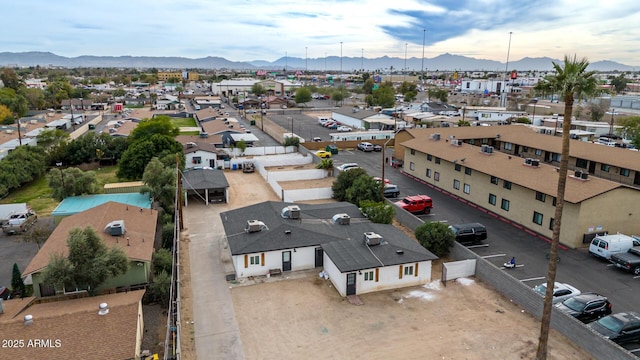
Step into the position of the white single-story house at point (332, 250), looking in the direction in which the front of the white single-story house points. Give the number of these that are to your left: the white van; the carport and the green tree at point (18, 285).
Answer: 1

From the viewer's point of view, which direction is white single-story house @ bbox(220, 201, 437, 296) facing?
toward the camera

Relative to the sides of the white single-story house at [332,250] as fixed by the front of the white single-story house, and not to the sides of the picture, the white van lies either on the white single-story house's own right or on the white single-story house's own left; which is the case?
on the white single-story house's own left

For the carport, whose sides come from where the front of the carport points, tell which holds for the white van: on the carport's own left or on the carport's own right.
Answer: on the carport's own left

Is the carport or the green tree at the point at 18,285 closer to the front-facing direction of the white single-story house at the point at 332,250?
the green tree

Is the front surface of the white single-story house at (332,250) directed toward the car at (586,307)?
no

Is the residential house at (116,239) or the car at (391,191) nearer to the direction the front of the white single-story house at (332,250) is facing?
the residential house

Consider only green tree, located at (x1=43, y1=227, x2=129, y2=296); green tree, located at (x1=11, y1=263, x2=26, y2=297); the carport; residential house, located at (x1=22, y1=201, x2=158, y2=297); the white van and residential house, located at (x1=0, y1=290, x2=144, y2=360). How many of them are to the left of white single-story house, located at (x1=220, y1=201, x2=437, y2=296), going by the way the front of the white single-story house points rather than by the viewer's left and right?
1

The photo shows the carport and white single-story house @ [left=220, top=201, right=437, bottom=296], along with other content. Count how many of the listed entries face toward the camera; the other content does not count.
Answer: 2

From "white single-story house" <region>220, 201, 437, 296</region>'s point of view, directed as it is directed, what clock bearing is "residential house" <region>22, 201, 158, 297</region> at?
The residential house is roughly at 3 o'clock from the white single-story house.

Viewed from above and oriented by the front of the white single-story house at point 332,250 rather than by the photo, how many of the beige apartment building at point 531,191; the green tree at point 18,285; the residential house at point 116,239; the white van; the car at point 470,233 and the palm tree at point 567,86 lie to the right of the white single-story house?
2

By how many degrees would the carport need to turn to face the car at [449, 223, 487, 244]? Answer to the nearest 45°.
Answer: approximately 45° to its left

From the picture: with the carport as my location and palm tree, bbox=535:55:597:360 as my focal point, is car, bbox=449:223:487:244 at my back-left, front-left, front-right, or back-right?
front-left

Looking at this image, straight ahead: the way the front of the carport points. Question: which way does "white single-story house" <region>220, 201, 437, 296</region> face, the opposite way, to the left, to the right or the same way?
the same way

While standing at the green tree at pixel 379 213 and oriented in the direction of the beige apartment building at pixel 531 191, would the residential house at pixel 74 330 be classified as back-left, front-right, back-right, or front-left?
back-right

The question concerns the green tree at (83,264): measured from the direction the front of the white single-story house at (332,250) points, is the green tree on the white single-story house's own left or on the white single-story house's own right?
on the white single-story house's own right

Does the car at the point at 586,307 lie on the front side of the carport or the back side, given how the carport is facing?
on the front side

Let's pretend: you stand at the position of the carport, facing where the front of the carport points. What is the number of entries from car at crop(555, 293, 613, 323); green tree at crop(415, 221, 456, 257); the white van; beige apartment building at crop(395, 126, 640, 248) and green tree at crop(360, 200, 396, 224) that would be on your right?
0

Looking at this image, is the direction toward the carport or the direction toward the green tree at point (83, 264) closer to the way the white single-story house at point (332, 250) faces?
the green tree

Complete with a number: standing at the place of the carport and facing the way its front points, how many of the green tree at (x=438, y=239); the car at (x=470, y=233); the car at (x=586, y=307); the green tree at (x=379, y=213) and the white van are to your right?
0
